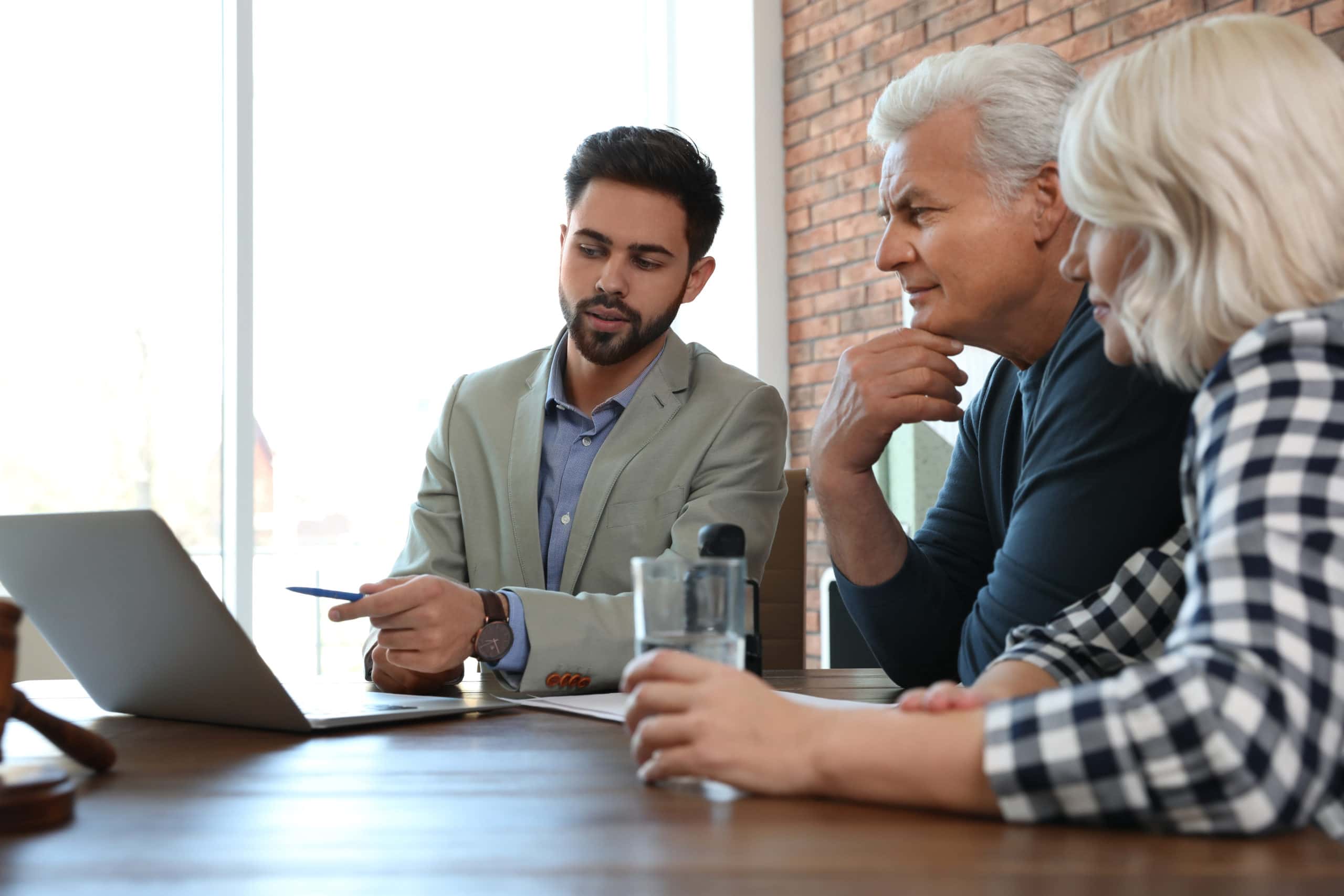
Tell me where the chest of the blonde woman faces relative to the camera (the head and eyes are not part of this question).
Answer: to the viewer's left

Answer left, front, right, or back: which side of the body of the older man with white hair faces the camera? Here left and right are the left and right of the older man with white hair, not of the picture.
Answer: left

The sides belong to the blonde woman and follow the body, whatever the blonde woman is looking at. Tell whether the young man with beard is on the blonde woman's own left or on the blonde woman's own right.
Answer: on the blonde woman's own right

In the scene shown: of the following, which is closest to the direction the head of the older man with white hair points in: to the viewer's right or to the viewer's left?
to the viewer's left

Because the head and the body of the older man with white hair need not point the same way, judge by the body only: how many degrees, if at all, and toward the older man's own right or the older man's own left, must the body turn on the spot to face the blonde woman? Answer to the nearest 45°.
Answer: approximately 90° to the older man's own left

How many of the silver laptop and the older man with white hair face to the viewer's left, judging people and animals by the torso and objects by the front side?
1

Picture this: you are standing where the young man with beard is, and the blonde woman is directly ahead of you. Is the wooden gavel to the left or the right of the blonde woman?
right

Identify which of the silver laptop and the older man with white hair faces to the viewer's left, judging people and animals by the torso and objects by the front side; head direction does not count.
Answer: the older man with white hair

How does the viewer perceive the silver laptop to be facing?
facing away from the viewer and to the right of the viewer

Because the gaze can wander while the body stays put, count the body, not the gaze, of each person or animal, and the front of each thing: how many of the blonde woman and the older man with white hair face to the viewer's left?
2
